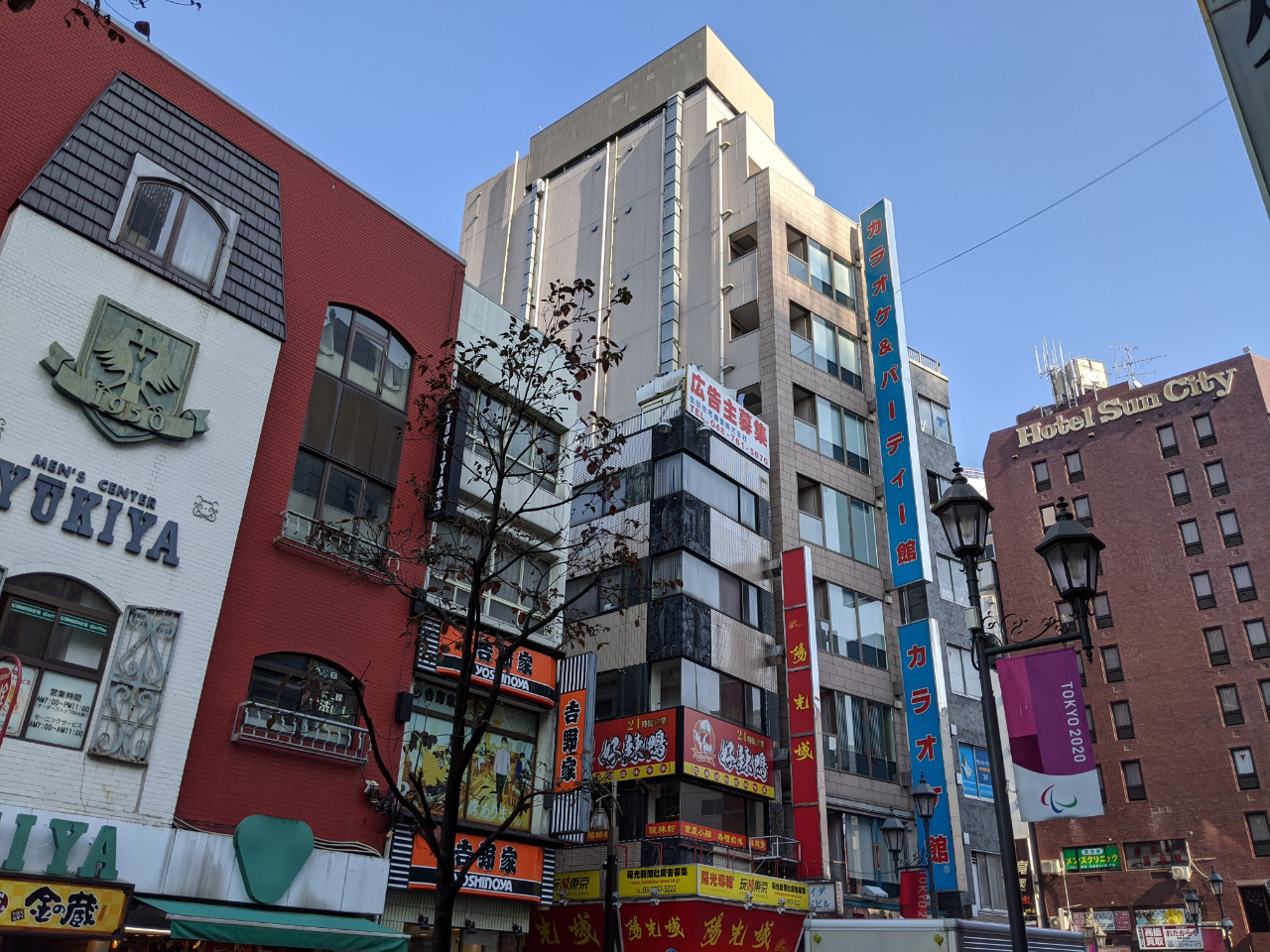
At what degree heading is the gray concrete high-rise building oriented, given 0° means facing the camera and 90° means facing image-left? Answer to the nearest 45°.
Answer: approximately 315°

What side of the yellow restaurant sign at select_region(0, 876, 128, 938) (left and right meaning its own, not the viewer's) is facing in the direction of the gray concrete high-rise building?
left

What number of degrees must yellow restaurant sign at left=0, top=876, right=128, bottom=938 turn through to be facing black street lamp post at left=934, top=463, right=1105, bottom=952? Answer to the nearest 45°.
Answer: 0° — it already faces it

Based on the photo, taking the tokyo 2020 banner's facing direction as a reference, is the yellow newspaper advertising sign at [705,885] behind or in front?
behind

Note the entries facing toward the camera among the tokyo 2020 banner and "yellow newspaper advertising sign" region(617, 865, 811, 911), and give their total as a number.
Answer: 2

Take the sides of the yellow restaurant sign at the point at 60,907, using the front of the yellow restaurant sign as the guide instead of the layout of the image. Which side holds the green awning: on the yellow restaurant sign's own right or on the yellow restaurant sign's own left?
on the yellow restaurant sign's own left

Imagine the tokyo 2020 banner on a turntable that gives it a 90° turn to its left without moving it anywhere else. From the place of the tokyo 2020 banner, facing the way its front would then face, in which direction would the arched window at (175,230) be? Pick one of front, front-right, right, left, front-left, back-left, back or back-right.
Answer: back

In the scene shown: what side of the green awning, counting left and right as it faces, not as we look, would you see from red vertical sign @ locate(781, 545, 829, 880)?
left

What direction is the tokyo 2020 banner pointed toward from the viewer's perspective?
toward the camera

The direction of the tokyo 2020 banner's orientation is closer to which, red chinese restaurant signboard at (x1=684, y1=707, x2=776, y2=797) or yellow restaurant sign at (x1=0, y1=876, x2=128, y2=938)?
the yellow restaurant sign
